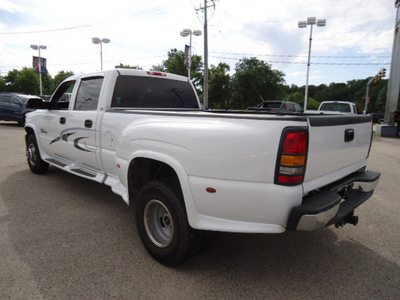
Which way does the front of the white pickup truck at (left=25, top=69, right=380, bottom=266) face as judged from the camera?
facing away from the viewer and to the left of the viewer

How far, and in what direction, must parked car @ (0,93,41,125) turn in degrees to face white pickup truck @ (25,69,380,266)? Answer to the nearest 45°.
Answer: approximately 45° to its right

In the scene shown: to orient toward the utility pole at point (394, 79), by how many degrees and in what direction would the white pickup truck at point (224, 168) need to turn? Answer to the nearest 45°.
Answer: approximately 90° to its right

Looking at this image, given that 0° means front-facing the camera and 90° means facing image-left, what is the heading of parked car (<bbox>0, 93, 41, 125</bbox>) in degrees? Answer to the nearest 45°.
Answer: approximately 315°

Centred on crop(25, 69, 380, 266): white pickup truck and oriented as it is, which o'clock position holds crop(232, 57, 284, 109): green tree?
The green tree is roughly at 2 o'clock from the white pickup truck.
